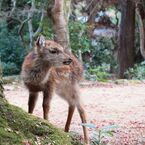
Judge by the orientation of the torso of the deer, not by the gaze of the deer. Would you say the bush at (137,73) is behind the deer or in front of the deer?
behind

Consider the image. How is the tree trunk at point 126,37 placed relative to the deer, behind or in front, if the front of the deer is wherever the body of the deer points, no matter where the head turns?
behind

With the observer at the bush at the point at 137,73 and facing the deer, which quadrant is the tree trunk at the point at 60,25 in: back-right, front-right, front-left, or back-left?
front-right

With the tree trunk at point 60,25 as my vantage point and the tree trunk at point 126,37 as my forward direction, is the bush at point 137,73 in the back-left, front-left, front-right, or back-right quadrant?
front-right
